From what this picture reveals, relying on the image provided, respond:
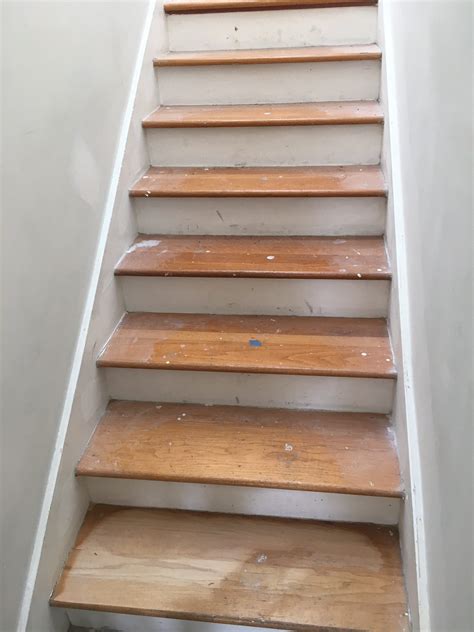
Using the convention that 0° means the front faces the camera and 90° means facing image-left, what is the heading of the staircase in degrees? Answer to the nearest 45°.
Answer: approximately 0°
